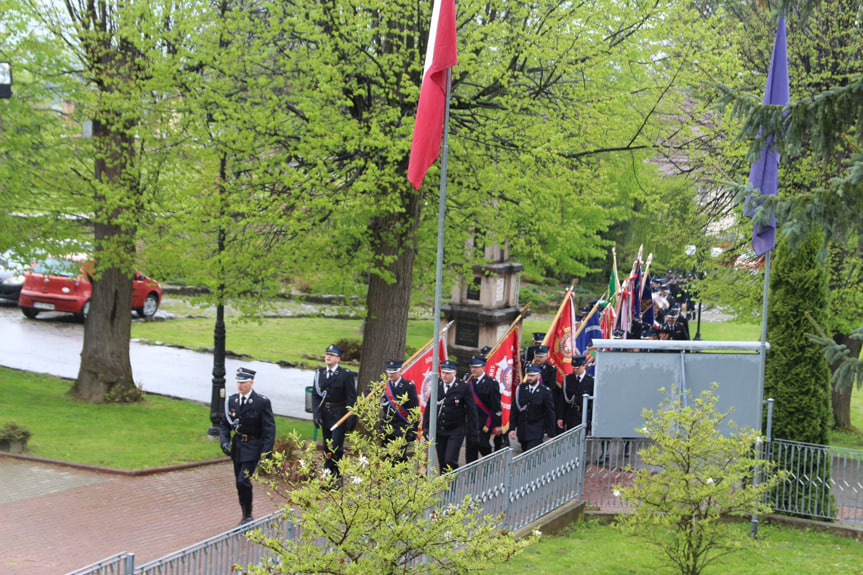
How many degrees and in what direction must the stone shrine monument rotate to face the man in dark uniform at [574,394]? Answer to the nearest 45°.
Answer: approximately 45° to its left

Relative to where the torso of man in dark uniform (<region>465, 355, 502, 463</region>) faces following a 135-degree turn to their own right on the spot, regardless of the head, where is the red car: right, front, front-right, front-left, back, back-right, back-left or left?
front-left

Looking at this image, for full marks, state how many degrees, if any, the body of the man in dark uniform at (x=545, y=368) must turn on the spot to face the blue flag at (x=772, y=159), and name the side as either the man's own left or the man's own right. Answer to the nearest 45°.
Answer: approximately 90° to the man's own left

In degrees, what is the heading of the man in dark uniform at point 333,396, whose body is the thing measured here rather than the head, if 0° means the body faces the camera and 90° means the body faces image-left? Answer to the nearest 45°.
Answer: approximately 45°

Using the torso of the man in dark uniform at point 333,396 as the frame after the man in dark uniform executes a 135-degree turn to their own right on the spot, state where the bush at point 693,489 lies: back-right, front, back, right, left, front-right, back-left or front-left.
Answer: back-right

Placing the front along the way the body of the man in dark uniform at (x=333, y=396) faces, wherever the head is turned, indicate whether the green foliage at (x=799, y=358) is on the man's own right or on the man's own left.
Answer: on the man's own left

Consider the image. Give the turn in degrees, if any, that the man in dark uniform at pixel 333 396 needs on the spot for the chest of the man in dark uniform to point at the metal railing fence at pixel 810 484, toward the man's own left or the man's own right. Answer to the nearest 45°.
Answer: approximately 135° to the man's own left

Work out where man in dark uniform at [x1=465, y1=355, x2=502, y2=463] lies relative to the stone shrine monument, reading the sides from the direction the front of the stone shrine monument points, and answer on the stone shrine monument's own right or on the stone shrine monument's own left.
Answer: on the stone shrine monument's own left

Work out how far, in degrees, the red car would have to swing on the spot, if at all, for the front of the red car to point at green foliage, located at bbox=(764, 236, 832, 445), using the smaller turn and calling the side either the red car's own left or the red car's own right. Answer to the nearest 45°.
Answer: approximately 90° to the red car's own right

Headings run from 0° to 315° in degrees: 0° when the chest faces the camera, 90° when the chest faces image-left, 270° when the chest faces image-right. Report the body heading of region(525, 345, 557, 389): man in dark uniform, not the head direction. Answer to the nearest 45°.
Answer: approximately 45°

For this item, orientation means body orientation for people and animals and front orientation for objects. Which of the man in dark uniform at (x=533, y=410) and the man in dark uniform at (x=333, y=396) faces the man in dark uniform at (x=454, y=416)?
the man in dark uniform at (x=533, y=410)

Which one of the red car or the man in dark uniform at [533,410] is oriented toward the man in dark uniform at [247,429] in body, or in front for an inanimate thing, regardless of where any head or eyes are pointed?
the man in dark uniform at [533,410]

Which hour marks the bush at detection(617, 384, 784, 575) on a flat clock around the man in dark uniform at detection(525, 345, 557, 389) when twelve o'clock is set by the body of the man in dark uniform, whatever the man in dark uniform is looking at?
The bush is roughly at 10 o'clock from the man in dark uniform.
